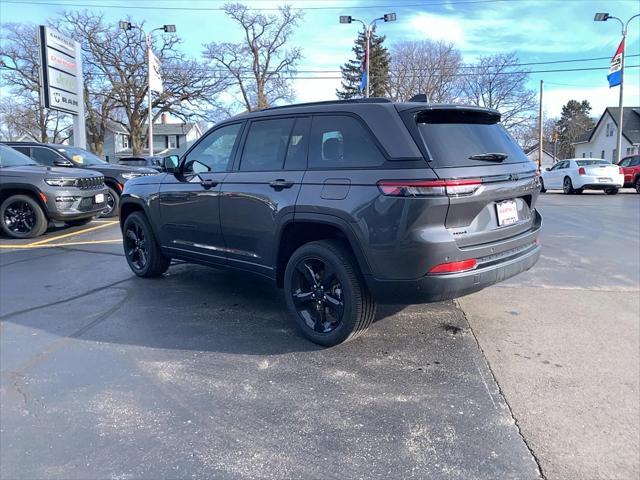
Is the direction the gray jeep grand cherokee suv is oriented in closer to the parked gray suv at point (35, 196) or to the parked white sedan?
the parked gray suv

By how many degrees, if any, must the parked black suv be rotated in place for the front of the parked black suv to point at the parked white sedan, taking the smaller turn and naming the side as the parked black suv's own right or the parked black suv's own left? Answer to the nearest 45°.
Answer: approximately 45° to the parked black suv's own left

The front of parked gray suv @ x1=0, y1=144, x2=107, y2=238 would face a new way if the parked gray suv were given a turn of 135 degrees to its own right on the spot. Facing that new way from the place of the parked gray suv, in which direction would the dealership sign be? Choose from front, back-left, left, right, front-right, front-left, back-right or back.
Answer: right

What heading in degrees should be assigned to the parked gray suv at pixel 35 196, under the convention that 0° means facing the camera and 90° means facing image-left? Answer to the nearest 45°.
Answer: approximately 315°

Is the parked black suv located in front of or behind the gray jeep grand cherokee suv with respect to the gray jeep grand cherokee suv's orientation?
in front

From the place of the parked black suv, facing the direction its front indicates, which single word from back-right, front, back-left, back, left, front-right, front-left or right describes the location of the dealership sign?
back-left

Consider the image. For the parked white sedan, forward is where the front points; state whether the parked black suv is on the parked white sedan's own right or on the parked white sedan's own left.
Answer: on the parked white sedan's own left
